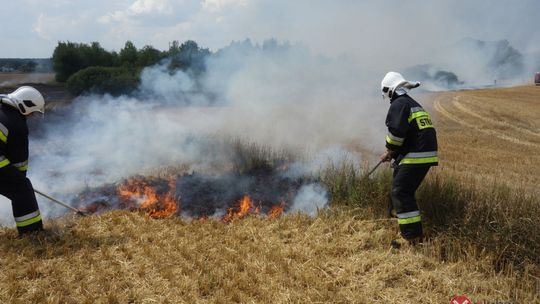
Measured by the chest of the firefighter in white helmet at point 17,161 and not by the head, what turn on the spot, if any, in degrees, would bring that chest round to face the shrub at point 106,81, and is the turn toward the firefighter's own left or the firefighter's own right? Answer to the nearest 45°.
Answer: approximately 90° to the firefighter's own left

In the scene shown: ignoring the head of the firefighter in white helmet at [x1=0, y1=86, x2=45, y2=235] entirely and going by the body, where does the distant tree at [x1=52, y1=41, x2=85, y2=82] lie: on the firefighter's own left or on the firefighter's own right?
on the firefighter's own left

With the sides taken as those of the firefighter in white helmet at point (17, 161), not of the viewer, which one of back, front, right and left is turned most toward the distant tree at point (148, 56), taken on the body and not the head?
left

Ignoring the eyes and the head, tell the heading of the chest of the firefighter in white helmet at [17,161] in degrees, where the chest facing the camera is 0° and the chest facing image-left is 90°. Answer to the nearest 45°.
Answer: approximately 270°

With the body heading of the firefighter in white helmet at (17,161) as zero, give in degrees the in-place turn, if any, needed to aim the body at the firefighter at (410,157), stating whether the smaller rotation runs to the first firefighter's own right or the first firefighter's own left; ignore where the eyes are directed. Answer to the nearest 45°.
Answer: approximately 45° to the first firefighter's own right

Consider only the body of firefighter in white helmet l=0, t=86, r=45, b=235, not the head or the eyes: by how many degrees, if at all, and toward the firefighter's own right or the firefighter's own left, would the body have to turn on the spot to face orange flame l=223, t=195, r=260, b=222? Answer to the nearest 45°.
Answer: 0° — they already face it

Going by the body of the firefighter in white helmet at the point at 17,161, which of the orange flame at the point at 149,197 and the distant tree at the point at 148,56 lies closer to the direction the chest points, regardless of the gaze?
the orange flame
